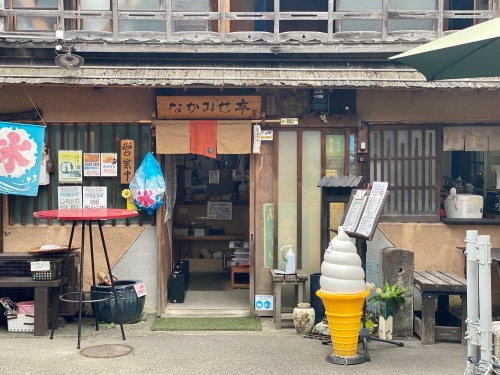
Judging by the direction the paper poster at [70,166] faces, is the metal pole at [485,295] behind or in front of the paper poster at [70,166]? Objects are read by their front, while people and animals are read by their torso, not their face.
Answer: in front

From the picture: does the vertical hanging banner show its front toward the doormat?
no

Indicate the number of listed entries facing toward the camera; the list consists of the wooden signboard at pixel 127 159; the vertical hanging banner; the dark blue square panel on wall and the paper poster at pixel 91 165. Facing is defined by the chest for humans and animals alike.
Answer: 4

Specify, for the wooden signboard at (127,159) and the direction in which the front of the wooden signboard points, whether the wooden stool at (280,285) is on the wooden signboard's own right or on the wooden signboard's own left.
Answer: on the wooden signboard's own left

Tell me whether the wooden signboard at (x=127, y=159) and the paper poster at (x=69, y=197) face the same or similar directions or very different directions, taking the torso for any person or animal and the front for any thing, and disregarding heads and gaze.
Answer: same or similar directions

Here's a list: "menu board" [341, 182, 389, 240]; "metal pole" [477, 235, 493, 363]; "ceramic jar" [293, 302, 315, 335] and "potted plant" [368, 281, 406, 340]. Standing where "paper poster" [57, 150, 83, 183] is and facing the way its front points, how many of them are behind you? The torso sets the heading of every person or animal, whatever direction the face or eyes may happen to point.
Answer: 0

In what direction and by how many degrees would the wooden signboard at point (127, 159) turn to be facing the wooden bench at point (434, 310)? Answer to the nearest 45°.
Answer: approximately 45° to its left

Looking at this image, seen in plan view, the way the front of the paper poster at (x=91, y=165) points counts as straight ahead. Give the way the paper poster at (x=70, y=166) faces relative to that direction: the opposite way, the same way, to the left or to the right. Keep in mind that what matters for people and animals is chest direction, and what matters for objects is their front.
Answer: the same way

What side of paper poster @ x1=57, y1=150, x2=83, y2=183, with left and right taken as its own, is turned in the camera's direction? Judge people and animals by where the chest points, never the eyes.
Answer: front

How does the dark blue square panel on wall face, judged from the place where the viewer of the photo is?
facing the viewer

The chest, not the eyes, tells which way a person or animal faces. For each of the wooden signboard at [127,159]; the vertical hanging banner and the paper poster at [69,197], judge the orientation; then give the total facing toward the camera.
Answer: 3

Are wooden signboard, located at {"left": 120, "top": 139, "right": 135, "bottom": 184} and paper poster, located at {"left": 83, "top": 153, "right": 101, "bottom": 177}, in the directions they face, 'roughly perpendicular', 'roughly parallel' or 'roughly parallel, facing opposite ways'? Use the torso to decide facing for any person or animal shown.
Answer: roughly parallel

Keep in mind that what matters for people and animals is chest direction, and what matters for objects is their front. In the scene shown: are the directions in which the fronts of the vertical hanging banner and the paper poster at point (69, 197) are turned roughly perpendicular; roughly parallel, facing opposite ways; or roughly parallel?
roughly parallel

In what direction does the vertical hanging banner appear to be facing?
toward the camera

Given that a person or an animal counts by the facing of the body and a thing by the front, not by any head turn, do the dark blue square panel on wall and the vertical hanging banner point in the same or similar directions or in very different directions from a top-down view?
same or similar directions
